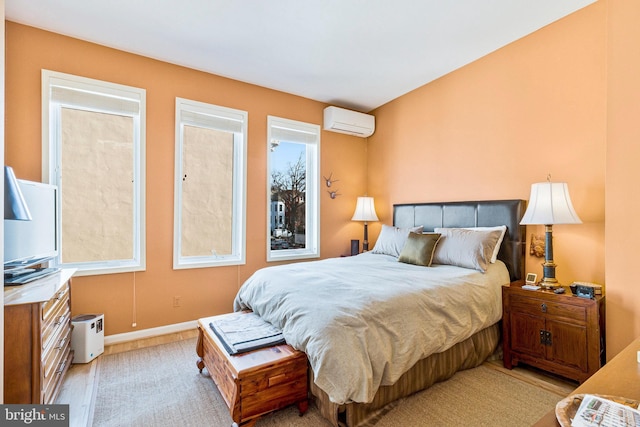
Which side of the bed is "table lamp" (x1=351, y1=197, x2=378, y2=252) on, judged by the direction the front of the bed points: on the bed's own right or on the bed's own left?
on the bed's own right

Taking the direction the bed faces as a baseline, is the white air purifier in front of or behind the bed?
in front

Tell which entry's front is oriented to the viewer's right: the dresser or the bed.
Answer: the dresser

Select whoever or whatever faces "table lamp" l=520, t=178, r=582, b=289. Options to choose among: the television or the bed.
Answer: the television

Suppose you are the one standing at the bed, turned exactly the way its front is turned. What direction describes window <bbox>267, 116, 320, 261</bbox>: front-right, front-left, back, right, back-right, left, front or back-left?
right

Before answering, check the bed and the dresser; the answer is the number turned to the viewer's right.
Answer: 1

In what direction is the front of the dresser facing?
to the viewer's right

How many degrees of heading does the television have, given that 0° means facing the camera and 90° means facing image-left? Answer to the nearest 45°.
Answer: approximately 315°

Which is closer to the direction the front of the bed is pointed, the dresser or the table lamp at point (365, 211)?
the dresser

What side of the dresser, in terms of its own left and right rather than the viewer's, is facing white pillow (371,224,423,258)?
front
